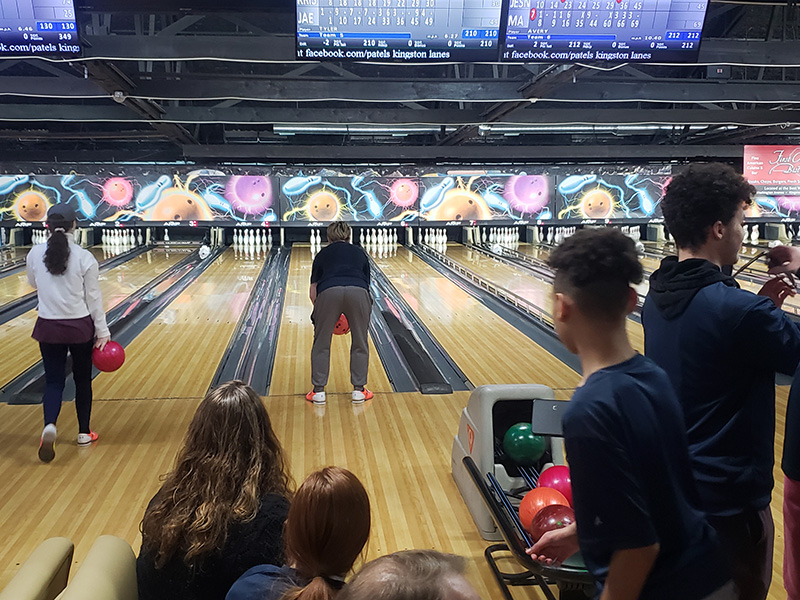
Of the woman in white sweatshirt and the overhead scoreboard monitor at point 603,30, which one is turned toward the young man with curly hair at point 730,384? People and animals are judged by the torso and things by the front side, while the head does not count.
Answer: the overhead scoreboard monitor

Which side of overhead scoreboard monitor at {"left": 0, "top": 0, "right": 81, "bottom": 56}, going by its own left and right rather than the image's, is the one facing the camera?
front

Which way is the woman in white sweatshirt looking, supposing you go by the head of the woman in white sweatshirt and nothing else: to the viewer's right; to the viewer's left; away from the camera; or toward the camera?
away from the camera

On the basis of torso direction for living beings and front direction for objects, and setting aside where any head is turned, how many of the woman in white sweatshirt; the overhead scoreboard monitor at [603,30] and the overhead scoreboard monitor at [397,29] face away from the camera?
1

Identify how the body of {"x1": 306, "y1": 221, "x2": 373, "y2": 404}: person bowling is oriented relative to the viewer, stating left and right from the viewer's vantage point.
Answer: facing away from the viewer

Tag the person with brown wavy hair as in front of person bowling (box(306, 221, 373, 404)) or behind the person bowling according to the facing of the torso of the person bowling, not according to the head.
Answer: behind

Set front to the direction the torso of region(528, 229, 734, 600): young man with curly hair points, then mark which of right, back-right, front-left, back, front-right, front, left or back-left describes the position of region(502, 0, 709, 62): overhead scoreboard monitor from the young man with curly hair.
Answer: front-right

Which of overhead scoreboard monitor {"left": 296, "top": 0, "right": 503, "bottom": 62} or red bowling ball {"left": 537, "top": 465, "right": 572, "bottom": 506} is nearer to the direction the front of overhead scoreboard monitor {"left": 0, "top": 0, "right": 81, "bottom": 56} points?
the red bowling ball

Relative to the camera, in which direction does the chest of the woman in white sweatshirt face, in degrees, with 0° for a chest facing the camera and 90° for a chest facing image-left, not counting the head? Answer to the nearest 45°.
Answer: approximately 180°

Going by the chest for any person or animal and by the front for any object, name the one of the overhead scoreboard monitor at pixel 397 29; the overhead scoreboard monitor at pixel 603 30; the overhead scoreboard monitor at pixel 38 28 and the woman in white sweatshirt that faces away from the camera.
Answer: the woman in white sweatshirt

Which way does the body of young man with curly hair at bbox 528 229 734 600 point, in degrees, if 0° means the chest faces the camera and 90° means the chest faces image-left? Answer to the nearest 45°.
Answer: approximately 135°

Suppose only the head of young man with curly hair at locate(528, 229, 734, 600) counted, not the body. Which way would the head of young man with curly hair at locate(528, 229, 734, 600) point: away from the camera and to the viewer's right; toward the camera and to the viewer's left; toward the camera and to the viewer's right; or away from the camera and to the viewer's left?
away from the camera and to the viewer's left

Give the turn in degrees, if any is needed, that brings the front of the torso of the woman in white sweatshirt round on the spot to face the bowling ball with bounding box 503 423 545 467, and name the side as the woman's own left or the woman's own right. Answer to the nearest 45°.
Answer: approximately 135° to the woman's own right
